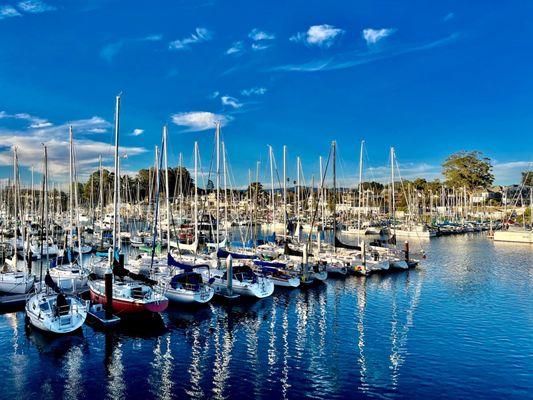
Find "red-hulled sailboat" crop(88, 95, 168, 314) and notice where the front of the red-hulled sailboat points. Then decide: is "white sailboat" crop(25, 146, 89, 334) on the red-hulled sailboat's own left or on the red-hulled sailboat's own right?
on the red-hulled sailboat's own left

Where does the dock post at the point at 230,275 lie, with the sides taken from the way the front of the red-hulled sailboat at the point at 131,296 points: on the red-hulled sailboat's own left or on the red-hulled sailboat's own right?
on the red-hulled sailboat's own right
